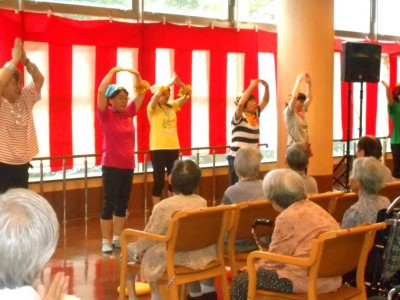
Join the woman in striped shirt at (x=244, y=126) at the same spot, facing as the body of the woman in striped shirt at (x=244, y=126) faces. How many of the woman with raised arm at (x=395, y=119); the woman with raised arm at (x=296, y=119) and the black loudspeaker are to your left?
3

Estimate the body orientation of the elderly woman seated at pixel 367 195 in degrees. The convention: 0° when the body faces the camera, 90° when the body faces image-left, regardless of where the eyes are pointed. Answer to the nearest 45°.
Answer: approximately 135°

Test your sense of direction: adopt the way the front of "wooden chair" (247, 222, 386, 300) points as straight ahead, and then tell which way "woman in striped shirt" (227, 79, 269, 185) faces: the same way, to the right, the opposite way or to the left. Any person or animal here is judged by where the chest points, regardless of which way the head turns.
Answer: the opposite way

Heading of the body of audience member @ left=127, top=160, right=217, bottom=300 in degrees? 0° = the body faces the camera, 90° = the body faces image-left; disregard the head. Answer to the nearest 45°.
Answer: approximately 135°

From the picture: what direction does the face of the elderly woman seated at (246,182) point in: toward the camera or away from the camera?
away from the camera

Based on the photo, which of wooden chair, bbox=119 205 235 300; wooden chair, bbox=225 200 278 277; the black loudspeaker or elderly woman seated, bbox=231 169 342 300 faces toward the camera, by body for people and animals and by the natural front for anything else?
the black loudspeaker

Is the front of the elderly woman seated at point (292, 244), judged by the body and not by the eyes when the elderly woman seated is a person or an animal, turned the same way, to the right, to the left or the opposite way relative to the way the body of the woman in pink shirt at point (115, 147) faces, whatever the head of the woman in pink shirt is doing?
the opposite way

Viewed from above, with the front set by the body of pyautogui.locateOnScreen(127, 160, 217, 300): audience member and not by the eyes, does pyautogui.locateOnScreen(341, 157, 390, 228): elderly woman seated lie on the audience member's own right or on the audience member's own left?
on the audience member's own right

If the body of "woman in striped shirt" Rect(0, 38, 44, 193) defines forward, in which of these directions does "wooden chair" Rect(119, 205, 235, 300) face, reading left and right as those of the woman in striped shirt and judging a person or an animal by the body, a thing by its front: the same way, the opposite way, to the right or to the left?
the opposite way

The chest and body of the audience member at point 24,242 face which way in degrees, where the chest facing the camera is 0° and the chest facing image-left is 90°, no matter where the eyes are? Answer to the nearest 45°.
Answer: approximately 225°

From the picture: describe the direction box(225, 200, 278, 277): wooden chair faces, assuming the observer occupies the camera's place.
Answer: facing away from the viewer and to the left of the viewer

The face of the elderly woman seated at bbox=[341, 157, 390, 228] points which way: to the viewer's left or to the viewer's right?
to the viewer's left

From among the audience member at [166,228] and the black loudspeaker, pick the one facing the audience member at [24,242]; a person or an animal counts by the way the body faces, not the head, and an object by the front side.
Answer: the black loudspeaker
